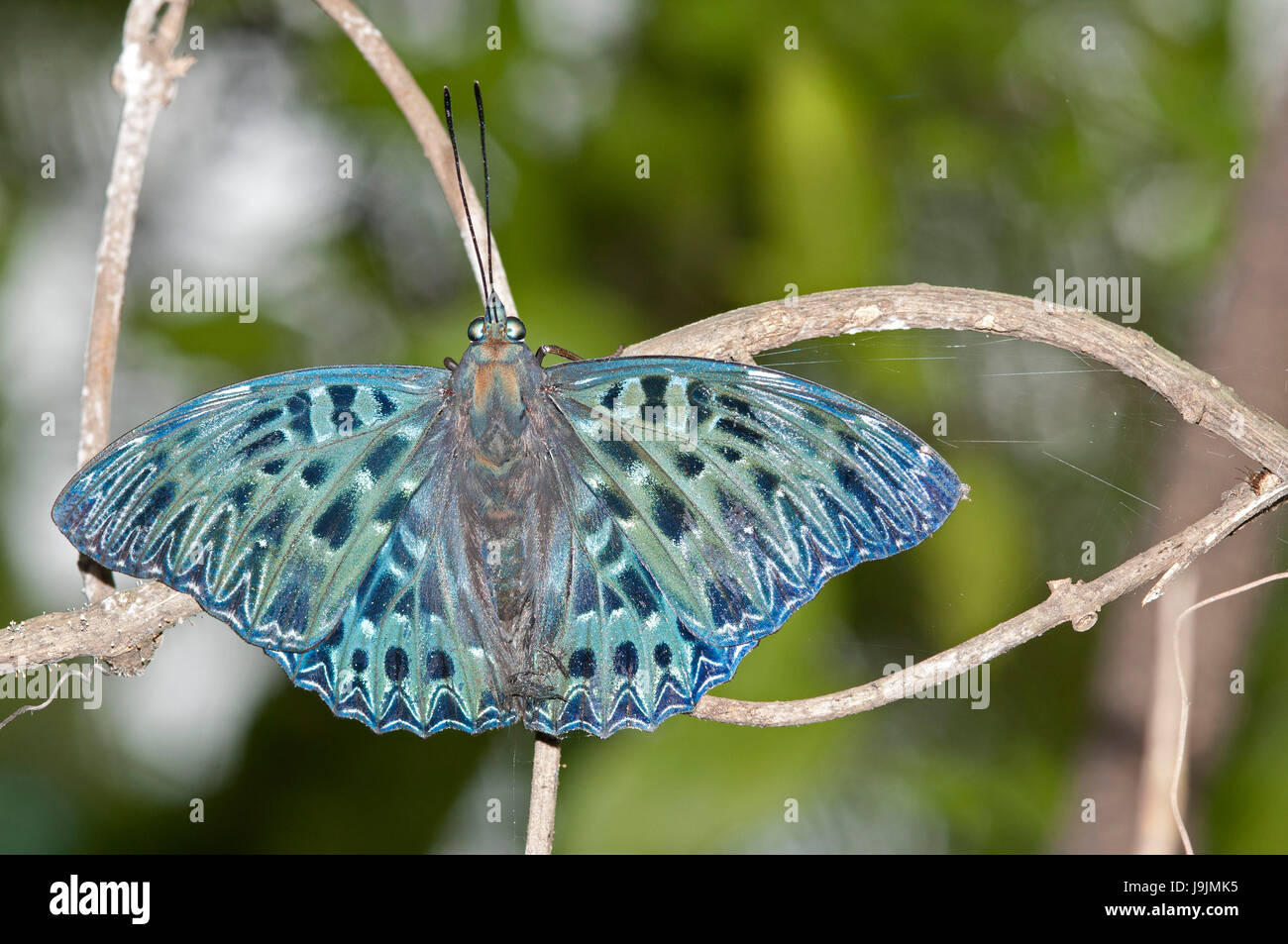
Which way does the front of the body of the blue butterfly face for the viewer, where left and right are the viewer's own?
facing away from the viewer
